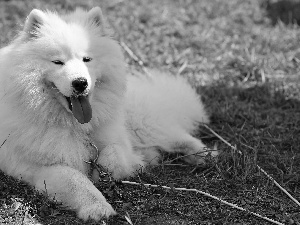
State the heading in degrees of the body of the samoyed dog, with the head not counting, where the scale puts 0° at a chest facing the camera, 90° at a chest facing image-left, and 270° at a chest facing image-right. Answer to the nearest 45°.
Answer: approximately 45°
